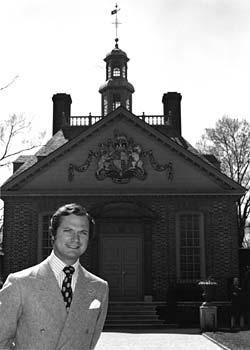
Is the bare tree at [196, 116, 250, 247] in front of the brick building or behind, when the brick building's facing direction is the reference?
behind

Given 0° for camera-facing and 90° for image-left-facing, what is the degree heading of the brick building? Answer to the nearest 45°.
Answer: approximately 0°

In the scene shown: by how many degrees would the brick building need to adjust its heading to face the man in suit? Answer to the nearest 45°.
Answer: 0° — it already faces them

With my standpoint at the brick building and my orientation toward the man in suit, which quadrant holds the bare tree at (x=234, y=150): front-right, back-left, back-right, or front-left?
back-left

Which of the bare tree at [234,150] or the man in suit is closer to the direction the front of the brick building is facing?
the man in suit
